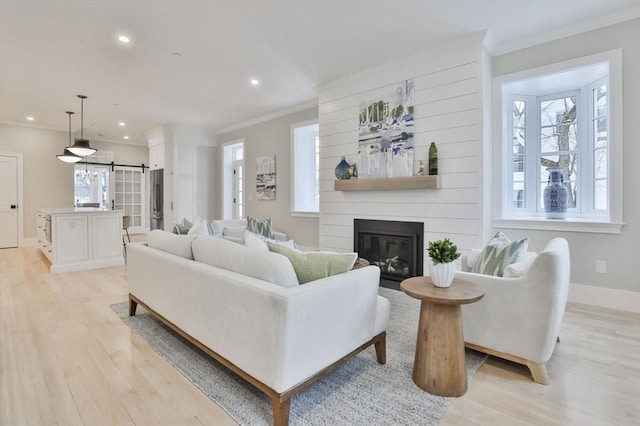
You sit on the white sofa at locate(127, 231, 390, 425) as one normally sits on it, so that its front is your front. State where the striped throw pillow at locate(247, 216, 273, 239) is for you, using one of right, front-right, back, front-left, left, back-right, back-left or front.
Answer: front-left

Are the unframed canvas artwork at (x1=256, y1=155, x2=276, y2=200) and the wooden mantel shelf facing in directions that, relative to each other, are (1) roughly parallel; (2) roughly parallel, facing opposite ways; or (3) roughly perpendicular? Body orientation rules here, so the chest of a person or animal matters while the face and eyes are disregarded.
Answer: roughly parallel

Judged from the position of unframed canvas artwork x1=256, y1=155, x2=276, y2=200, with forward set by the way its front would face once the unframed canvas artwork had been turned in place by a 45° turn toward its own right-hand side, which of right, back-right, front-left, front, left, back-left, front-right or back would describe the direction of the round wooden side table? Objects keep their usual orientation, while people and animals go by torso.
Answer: left

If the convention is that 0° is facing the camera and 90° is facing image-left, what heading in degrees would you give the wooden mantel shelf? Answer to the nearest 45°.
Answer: approximately 45°

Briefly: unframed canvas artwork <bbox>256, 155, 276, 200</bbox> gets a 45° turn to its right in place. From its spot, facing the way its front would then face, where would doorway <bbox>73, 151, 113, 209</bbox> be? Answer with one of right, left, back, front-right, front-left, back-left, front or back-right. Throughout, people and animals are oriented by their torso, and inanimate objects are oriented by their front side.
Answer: front-right

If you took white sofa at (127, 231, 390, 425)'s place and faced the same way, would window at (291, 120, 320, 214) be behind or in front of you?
in front

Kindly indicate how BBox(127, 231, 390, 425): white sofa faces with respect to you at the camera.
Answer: facing away from the viewer and to the right of the viewer

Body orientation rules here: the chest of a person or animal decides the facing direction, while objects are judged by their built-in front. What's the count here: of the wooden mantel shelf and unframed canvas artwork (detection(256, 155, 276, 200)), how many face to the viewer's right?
0

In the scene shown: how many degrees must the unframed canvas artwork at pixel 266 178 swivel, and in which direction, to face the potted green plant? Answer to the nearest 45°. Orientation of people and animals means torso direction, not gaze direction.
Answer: approximately 45° to its left

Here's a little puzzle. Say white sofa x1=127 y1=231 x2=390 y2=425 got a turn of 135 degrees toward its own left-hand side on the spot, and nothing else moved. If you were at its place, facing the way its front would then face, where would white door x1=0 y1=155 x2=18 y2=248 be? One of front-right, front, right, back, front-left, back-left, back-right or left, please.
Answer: front-right

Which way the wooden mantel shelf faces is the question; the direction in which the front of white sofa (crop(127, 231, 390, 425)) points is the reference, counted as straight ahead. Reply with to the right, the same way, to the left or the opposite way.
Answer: the opposite way

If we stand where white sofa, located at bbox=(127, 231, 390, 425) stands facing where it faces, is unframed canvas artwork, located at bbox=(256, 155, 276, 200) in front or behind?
in front

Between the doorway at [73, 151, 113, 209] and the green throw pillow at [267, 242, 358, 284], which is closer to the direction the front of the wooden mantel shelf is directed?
the green throw pillow

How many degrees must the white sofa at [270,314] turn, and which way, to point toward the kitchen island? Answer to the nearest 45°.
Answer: approximately 90° to its left

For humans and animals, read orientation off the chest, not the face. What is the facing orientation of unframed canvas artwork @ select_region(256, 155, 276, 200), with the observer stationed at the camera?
facing the viewer and to the left of the viewer

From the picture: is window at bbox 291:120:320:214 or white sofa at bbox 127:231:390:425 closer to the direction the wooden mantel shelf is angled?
the white sofa

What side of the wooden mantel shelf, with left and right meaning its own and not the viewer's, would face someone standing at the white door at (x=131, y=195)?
right
